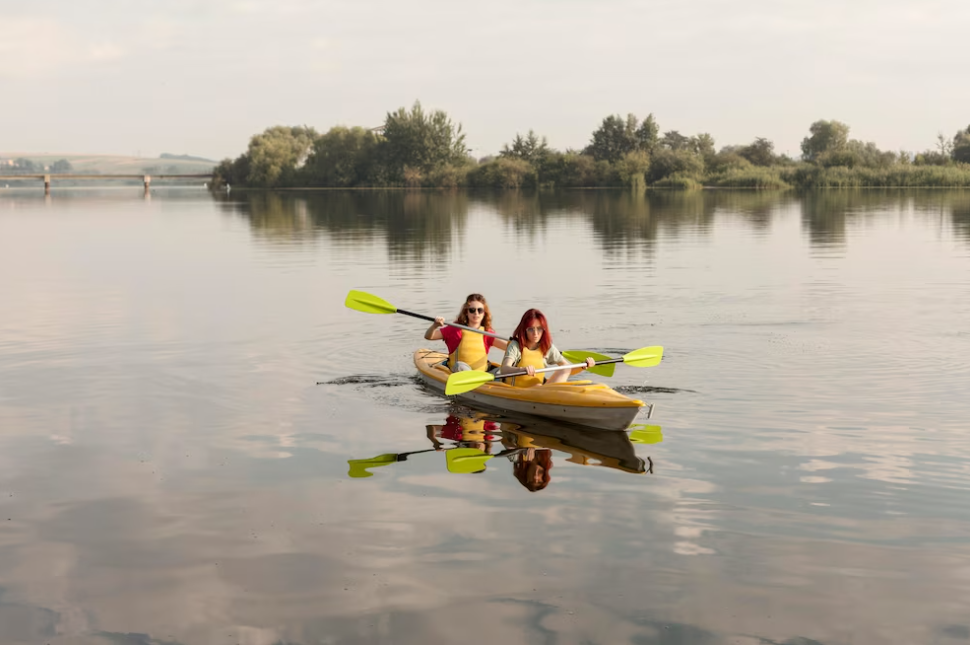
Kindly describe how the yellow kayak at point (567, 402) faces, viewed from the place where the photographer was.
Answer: facing the viewer and to the right of the viewer
